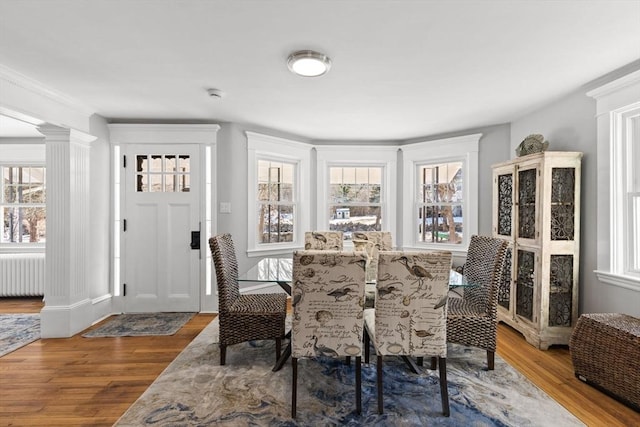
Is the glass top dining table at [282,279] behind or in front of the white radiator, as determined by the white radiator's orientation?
in front

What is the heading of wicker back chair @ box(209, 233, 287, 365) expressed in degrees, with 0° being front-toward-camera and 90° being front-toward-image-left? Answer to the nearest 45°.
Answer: approximately 270°

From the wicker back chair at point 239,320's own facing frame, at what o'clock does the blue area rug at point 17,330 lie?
The blue area rug is roughly at 7 o'clock from the wicker back chair.

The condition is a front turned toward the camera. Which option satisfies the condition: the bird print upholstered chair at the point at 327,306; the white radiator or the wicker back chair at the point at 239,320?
the white radiator

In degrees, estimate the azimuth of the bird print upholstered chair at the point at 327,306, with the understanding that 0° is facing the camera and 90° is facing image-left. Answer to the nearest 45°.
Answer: approximately 180°

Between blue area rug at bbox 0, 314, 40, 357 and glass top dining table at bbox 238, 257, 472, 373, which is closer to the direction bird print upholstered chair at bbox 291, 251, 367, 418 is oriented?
the glass top dining table

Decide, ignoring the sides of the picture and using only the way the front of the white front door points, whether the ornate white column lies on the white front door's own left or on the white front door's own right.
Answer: on the white front door's own right

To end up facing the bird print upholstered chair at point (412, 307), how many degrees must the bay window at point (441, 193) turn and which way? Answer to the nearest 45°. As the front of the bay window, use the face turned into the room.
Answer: approximately 45° to its left

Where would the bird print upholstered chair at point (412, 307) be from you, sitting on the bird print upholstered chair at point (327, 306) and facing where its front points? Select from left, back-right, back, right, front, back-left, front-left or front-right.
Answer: right

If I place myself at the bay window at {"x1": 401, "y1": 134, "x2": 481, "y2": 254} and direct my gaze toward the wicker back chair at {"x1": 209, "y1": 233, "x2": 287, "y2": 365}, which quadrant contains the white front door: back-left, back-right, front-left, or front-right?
front-right

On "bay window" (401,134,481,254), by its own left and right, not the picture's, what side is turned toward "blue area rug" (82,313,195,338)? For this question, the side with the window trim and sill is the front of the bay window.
front

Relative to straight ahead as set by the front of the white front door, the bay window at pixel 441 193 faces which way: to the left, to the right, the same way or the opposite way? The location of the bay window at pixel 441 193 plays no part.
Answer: to the right

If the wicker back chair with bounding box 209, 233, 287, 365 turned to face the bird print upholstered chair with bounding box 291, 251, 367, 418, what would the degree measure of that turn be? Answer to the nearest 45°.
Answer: approximately 45° to its right

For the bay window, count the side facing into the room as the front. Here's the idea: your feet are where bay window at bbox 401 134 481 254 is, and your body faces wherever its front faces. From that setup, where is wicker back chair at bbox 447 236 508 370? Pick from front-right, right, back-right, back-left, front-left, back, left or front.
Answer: front-left

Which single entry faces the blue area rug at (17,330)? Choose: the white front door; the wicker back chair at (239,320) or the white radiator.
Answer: the white radiator

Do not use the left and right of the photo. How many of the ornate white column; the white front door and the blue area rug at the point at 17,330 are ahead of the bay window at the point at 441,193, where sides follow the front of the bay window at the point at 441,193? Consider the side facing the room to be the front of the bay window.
3

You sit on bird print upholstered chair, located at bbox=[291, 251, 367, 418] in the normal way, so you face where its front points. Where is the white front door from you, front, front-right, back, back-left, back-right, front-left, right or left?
front-left

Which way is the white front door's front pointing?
toward the camera
